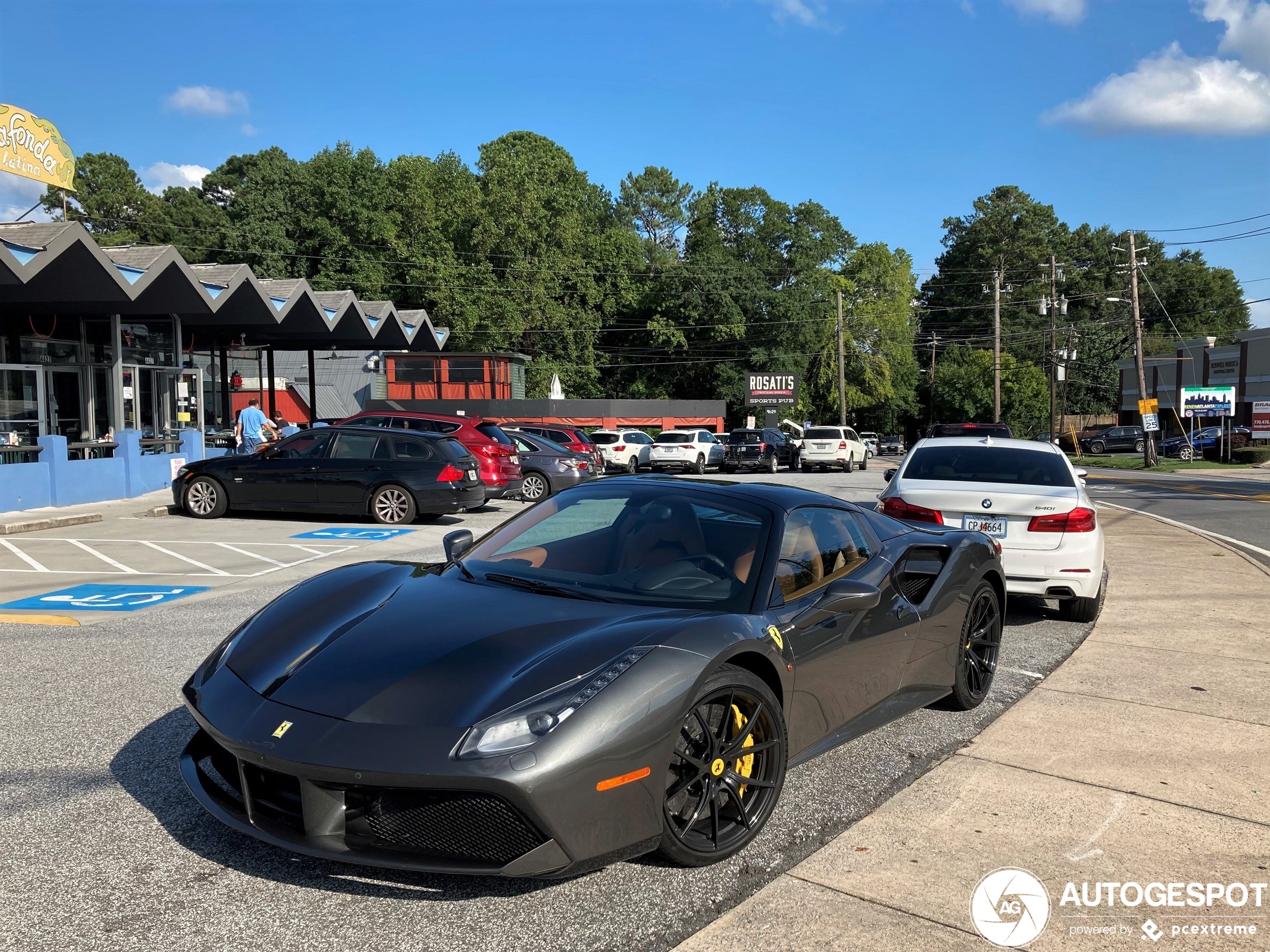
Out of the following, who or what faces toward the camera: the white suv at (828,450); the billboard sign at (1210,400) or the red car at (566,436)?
the billboard sign

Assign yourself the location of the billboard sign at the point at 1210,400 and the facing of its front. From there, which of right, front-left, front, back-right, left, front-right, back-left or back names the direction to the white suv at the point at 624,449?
front-right

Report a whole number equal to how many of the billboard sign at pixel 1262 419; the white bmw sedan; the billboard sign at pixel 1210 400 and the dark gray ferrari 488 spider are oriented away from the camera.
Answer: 1

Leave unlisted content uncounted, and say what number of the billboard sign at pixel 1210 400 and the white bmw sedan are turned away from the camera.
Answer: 1

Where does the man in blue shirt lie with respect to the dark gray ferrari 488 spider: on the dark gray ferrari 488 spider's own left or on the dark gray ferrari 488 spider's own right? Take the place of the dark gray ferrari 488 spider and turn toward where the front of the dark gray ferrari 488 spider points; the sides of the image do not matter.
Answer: on the dark gray ferrari 488 spider's own right

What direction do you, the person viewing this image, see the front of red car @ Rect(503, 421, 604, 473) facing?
facing away from the viewer and to the left of the viewer

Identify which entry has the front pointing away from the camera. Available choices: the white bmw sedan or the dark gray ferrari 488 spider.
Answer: the white bmw sedan

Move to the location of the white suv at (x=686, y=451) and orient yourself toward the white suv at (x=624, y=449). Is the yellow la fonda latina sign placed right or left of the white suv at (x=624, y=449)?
left

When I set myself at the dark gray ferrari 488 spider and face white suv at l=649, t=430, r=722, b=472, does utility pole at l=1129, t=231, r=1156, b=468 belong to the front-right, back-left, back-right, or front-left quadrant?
front-right

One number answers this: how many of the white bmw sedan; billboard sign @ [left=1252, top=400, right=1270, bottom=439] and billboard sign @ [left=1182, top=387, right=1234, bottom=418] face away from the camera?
1

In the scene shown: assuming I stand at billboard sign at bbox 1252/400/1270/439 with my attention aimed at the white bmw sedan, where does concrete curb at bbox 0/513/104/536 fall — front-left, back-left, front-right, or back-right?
front-right

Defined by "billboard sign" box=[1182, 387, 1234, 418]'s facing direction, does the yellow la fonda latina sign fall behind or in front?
in front

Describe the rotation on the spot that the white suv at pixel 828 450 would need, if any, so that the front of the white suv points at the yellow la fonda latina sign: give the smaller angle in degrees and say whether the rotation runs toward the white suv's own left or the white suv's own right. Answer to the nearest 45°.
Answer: approximately 180°

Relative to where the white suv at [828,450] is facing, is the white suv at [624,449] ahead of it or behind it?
behind

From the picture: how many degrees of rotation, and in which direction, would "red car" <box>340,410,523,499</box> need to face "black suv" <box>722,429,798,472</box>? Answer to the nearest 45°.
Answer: approximately 90° to its right

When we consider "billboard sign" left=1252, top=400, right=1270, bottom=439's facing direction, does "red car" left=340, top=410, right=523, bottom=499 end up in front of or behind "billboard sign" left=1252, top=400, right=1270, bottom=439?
in front

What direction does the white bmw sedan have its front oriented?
away from the camera
